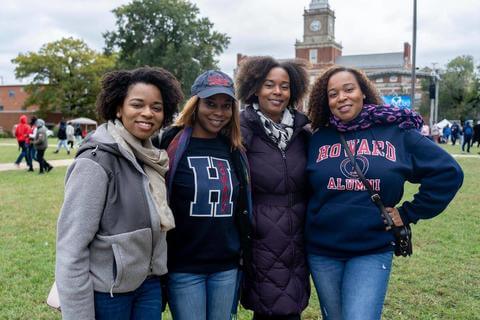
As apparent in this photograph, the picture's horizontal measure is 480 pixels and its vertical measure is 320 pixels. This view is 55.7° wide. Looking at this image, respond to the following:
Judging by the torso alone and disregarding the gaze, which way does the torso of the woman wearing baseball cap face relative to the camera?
toward the camera

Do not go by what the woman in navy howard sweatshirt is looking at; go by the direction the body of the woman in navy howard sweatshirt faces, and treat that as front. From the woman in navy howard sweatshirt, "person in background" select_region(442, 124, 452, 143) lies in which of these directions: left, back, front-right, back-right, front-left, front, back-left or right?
back

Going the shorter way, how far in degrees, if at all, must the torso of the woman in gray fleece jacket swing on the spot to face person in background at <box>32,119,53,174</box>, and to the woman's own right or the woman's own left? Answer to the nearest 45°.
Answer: approximately 135° to the woman's own left

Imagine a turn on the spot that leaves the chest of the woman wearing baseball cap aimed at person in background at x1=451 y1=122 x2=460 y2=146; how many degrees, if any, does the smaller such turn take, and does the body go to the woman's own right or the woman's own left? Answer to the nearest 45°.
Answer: approximately 135° to the woman's own left

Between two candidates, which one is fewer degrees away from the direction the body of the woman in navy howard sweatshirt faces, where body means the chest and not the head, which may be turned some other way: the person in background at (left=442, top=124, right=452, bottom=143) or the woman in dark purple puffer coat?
the woman in dark purple puffer coat

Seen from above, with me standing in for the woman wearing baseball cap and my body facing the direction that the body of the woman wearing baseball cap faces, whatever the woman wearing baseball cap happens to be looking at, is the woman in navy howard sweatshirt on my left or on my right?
on my left

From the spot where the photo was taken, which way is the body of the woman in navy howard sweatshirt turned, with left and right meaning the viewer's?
facing the viewer

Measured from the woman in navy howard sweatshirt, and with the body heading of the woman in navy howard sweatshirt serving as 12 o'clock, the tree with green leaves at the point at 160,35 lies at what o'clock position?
The tree with green leaves is roughly at 5 o'clock from the woman in navy howard sweatshirt.

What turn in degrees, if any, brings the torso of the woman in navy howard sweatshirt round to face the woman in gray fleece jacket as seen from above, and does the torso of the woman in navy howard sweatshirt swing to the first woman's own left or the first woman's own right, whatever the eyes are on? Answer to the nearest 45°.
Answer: approximately 45° to the first woman's own right

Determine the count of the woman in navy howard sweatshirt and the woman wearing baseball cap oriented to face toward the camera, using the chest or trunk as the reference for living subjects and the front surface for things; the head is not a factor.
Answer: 2

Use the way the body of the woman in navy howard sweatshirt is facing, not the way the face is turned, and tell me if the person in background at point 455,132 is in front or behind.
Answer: behind
